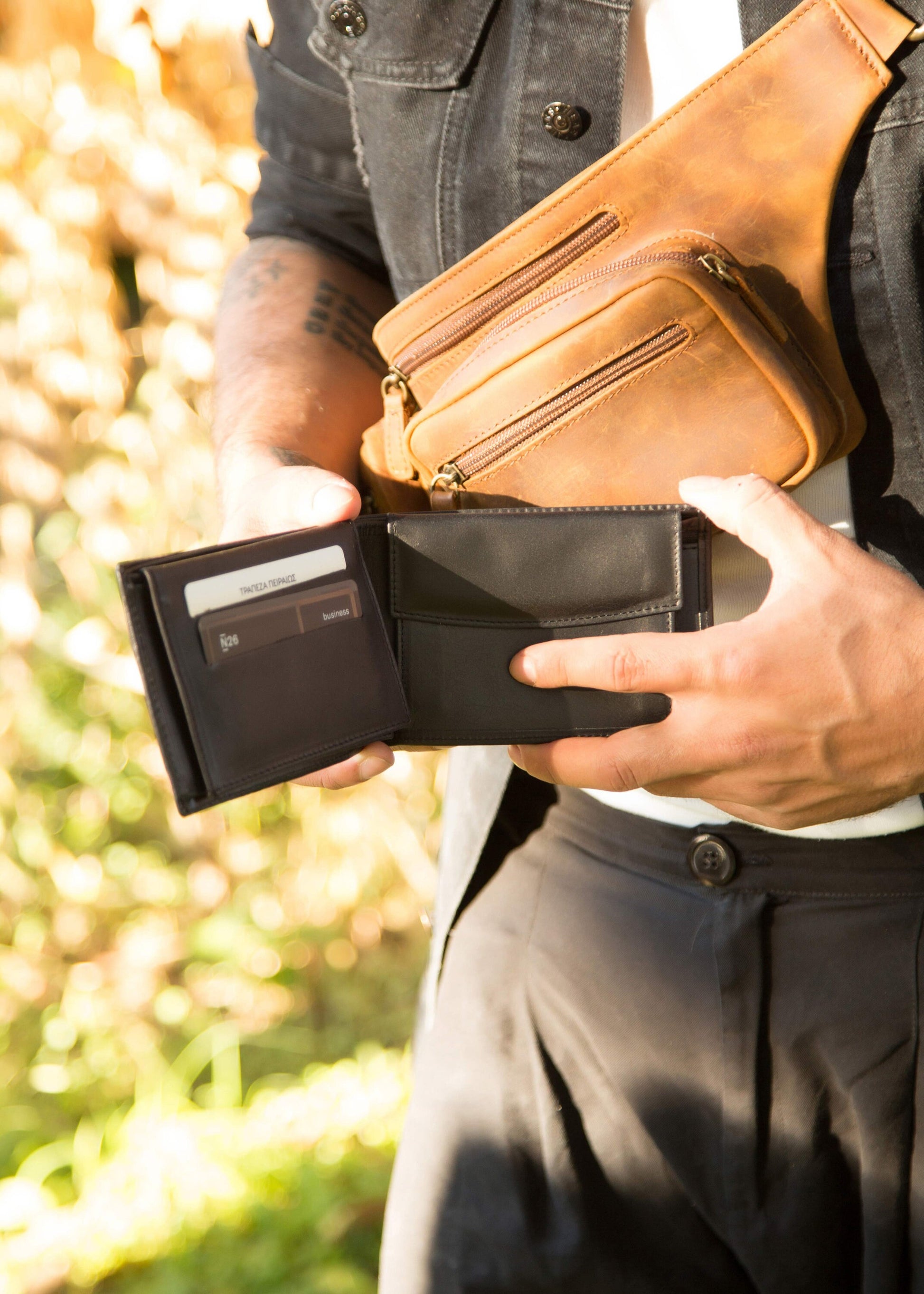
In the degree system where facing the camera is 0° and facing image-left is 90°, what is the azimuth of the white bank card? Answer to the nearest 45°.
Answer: approximately 0°

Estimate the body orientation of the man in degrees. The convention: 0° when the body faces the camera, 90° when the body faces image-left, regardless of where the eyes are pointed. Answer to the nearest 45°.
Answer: approximately 0°
